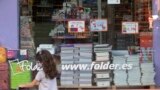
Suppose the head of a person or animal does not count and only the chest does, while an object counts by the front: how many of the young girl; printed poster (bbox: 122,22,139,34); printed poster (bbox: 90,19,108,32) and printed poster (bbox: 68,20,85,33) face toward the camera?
3

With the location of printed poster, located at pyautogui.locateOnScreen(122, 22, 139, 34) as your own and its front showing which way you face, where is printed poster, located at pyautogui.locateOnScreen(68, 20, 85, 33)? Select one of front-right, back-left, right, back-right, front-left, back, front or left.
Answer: right

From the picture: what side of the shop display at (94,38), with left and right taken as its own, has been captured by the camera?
front

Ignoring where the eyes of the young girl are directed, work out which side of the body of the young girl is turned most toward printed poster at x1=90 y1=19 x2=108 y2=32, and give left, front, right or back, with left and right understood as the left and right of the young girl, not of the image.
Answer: right

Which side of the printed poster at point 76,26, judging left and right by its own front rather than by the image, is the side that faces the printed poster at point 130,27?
left

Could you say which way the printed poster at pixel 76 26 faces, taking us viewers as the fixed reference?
facing the viewer

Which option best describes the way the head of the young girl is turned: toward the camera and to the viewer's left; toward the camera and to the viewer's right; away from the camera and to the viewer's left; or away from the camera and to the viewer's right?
away from the camera and to the viewer's left

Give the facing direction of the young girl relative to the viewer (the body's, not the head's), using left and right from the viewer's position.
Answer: facing away from the viewer and to the left of the viewer

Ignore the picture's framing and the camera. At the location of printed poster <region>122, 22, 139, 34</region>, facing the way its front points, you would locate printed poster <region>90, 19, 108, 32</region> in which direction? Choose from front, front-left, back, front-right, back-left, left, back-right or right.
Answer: right

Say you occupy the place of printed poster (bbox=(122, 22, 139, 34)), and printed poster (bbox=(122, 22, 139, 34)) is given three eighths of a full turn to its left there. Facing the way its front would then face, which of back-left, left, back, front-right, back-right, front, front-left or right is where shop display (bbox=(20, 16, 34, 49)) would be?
back-left
